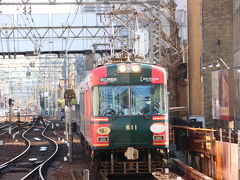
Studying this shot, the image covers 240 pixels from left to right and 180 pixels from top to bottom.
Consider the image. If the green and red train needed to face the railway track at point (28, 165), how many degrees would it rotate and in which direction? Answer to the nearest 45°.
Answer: approximately 135° to its right

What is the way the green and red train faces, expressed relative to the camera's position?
facing the viewer
